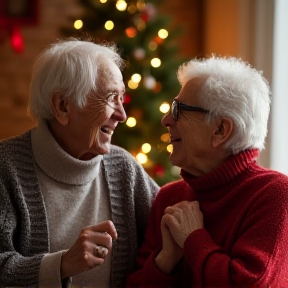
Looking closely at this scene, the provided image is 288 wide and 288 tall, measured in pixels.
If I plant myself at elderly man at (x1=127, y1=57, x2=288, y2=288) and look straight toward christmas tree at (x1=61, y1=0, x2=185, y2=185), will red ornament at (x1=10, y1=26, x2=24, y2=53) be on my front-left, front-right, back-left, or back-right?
front-left

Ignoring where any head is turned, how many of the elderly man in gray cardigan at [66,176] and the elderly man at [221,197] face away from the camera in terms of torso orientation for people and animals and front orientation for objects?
0

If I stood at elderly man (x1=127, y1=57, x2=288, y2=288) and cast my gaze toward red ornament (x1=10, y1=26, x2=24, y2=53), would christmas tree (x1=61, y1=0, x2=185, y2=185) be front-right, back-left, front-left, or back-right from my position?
front-right

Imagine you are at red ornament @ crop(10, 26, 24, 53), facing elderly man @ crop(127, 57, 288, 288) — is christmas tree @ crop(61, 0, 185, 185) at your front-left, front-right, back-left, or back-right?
front-left
